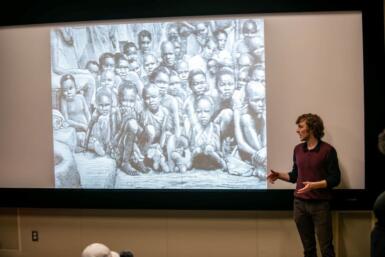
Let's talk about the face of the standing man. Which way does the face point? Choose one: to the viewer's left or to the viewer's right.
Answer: to the viewer's left

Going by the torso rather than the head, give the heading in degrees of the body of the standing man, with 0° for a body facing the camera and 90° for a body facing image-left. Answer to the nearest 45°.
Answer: approximately 45°

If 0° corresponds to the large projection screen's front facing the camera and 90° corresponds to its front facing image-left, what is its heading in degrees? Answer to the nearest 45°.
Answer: approximately 0°

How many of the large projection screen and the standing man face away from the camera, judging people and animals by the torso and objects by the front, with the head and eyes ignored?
0
